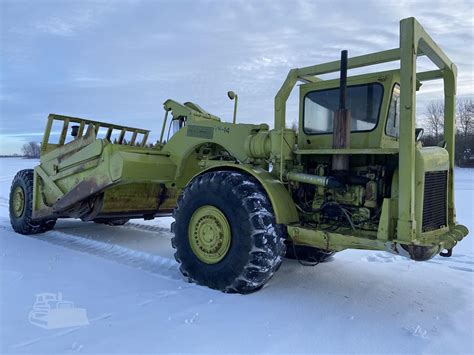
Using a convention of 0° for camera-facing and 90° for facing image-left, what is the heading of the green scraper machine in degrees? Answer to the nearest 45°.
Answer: approximately 315°
